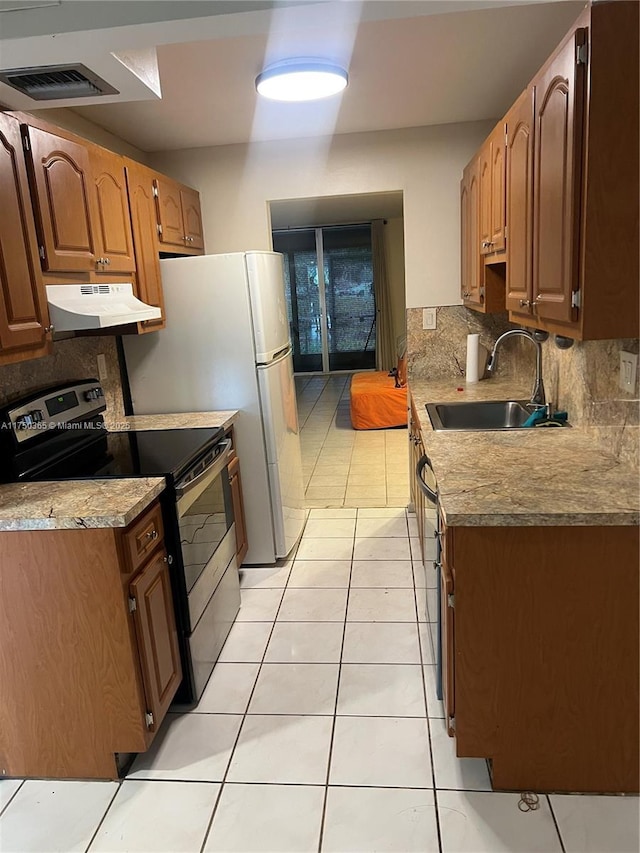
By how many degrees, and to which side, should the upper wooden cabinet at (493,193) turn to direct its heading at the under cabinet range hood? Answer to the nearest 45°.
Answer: approximately 45° to its left

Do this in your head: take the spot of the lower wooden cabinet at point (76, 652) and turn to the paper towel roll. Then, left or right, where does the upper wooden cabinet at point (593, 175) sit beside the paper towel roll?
right

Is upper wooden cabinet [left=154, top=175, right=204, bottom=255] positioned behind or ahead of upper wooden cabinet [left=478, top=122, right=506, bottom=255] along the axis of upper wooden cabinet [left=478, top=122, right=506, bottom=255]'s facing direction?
ahead

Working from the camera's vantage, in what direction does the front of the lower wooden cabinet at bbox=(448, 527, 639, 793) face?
facing to the left of the viewer

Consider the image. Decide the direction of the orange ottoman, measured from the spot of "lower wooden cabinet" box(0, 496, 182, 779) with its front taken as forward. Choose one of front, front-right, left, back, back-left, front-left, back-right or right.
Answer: front-left

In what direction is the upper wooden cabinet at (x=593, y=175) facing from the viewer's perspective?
to the viewer's left

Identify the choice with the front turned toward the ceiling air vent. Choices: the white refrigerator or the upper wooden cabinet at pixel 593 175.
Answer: the upper wooden cabinet

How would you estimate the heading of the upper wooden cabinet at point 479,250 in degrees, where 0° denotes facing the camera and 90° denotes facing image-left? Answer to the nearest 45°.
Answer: approximately 90°

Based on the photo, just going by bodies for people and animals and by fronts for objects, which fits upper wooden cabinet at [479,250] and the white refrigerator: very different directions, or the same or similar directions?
very different directions

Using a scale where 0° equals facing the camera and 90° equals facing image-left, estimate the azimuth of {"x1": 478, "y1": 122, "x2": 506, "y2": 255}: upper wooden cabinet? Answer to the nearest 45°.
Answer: approximately 90°

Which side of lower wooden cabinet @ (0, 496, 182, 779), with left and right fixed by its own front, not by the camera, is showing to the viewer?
right

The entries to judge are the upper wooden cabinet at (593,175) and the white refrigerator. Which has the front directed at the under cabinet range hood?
the upper wooden cabinet
